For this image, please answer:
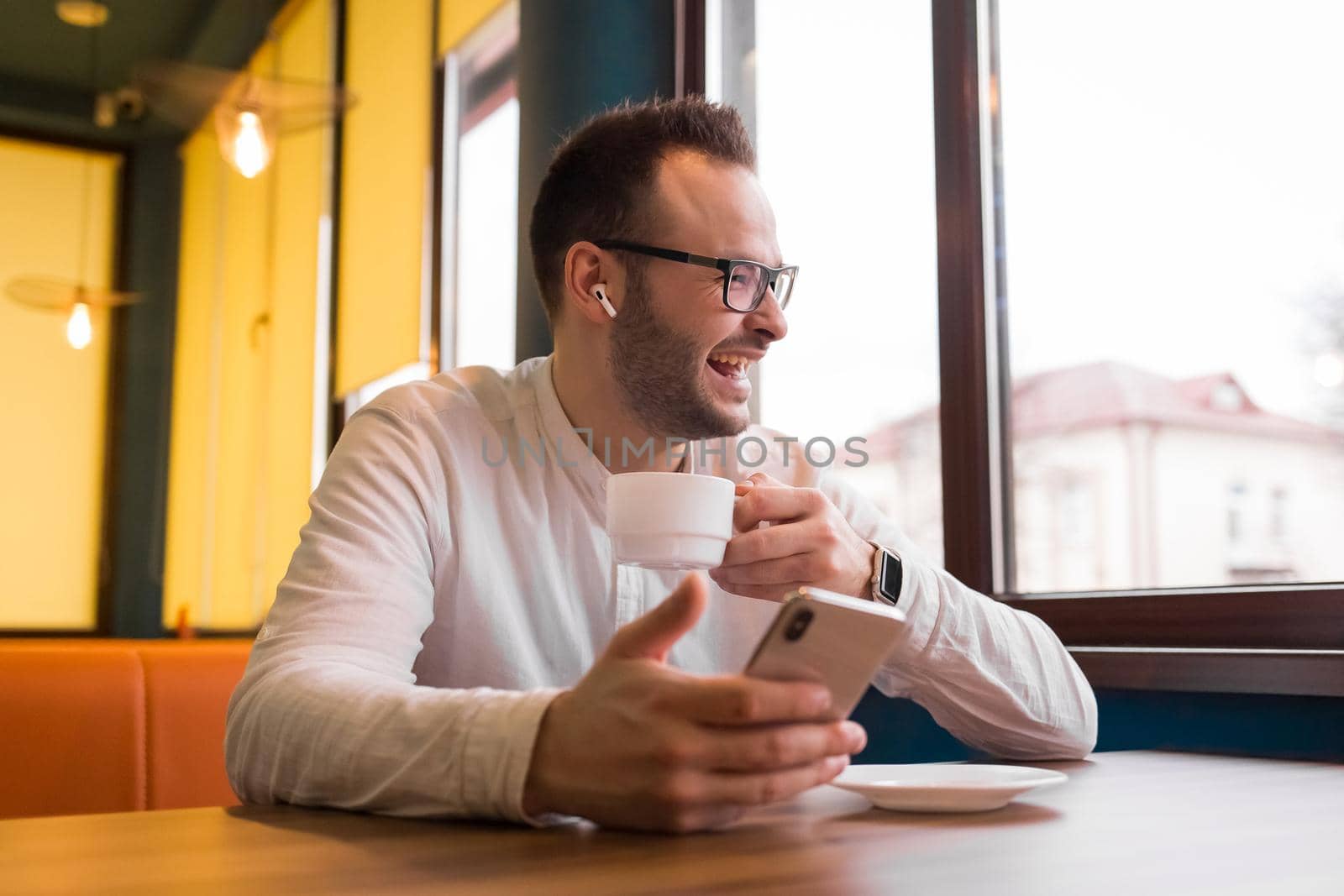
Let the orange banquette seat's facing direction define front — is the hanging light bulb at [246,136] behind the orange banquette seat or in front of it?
behind

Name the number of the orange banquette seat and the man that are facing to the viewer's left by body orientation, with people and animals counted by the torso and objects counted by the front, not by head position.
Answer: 0

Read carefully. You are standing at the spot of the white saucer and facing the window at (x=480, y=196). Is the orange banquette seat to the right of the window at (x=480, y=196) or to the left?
left

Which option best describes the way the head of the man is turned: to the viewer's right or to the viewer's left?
to the viewer's right

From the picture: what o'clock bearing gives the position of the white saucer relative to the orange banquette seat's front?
The white saucer is roughly at 11 o'clock from the orange banquette seat.

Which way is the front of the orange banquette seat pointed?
toward the camera

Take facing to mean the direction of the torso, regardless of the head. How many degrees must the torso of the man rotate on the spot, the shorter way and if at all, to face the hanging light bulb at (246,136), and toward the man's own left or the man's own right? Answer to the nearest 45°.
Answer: approximately 180°

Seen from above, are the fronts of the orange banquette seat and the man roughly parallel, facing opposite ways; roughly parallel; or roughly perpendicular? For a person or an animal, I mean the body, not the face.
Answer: roughly parallel

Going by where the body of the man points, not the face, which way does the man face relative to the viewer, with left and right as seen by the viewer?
facing the viewer and to the right of the viewer
